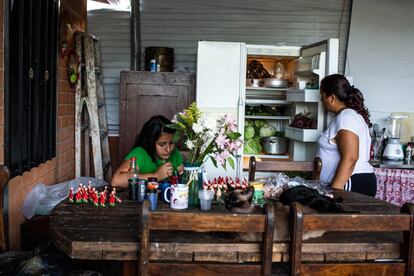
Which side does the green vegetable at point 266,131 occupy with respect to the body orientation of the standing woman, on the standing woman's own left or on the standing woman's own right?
on the standing woman's own right

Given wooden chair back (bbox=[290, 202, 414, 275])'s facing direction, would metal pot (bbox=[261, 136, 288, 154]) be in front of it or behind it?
in front

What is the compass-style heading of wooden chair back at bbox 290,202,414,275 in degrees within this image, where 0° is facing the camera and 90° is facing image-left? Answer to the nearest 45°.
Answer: approximately 180°

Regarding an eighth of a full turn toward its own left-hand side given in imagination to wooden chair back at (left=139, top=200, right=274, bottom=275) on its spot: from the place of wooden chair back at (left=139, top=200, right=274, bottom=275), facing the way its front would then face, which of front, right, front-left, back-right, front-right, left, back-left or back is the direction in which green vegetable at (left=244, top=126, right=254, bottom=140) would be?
front-right

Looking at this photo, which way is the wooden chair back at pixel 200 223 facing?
away from the camera

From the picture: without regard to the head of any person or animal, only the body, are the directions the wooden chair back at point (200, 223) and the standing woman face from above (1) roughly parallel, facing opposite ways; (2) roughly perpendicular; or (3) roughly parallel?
roughly perpendicular

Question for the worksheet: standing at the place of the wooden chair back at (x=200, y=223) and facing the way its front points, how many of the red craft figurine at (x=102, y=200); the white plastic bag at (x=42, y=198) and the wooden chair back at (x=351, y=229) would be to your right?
1

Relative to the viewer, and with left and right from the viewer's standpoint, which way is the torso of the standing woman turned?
facing to the left of the viewer

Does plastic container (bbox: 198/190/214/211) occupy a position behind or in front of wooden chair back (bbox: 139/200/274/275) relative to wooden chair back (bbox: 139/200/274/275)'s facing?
in front

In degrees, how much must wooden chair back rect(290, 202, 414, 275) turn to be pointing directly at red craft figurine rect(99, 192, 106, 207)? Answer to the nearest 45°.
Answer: approximately 90° to its left

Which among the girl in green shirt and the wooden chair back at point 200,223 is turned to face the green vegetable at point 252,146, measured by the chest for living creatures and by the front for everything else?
the wooden chair back

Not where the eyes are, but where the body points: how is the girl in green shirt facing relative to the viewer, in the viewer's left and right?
facing the viewer and to the right of the viewer
